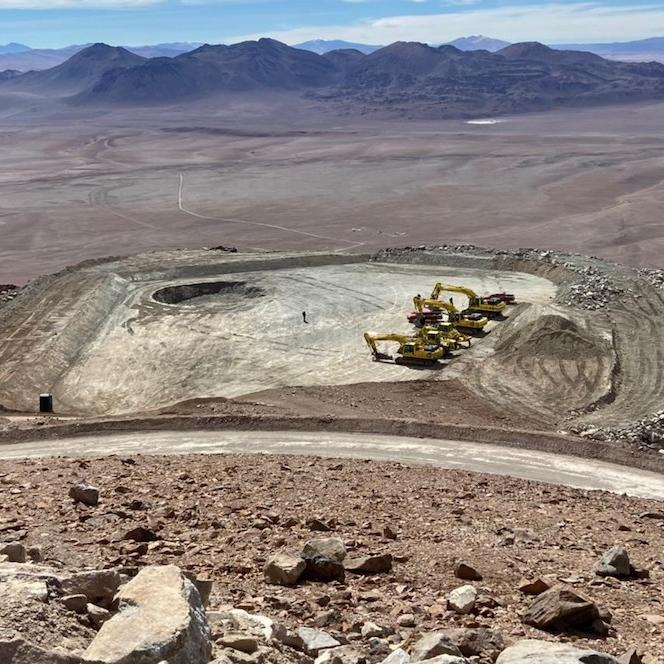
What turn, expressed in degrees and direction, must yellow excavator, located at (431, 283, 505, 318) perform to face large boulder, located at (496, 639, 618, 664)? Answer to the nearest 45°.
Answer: approximately 90° to its left

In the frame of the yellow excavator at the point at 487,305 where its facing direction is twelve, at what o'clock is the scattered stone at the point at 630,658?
The scattered stone is roughly at 9 o'clock from the yellow excavator.

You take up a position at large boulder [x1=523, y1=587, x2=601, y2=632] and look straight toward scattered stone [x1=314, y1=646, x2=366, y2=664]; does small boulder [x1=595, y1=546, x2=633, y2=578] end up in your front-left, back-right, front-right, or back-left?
back-right

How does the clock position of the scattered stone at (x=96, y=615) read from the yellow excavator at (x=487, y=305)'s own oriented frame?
The scattered stone is roughly at 9 o'clock from the yellow excavator.

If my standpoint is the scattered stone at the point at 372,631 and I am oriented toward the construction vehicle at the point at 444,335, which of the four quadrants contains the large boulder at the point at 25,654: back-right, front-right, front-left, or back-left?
back-left

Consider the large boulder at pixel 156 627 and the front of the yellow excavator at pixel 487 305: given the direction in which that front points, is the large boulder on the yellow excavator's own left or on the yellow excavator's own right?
on the yellow excavator's own left

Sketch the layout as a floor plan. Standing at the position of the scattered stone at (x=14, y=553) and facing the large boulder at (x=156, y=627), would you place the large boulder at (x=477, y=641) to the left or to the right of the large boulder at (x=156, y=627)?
left

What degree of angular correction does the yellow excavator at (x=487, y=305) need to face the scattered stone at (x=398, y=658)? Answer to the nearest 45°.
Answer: approximately 90° to its left

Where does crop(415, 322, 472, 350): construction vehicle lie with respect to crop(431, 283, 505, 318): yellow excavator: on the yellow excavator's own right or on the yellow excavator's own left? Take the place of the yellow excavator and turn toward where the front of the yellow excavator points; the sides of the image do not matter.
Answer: on the yellow excavator's own left

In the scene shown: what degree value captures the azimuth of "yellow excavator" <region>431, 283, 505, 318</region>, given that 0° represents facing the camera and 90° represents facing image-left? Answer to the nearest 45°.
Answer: approximately 90°

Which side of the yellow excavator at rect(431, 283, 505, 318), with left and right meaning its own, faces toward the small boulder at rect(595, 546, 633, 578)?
left

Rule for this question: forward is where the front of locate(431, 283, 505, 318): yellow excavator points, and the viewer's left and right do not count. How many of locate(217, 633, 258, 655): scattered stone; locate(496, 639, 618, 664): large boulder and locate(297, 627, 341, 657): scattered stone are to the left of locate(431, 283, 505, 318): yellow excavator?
3

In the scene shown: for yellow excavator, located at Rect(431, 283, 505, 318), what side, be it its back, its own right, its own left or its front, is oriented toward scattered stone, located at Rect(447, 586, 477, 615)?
left

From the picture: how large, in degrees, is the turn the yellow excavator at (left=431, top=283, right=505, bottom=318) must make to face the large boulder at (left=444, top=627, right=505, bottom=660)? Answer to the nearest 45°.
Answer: approximately 90° to its left
